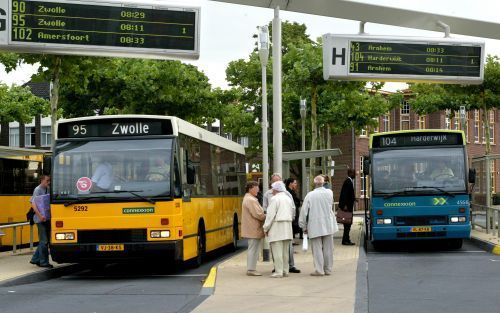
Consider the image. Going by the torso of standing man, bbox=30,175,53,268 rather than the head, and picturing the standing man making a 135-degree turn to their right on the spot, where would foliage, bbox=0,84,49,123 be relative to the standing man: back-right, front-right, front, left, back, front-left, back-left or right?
back-right

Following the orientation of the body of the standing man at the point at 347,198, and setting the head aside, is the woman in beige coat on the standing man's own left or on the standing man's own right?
on the standing man's own right

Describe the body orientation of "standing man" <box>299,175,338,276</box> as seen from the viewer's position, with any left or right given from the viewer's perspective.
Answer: facing away from the viewer

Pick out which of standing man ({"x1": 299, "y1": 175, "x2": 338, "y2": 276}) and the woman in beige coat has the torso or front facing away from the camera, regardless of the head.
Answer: the standing man

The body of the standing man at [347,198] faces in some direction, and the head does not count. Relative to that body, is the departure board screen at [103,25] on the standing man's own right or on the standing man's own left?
on the standing man's own right

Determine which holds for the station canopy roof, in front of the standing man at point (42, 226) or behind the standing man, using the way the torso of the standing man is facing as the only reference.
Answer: in front

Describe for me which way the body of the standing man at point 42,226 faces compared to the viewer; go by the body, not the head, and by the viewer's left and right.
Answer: facing to the right of the viewer
